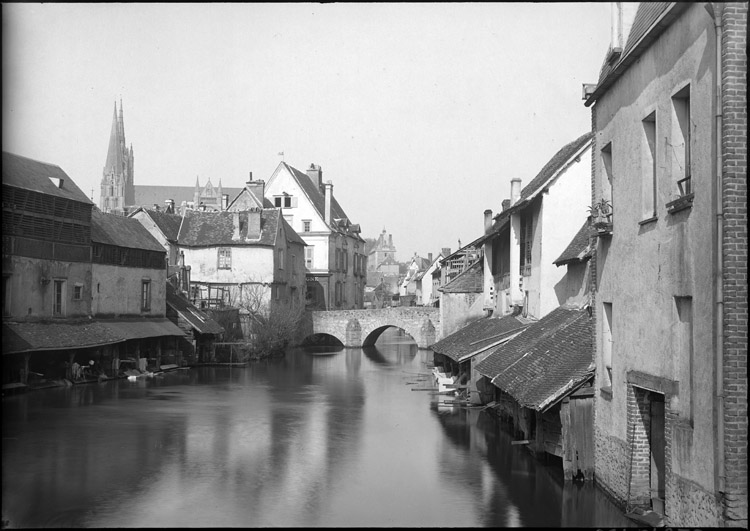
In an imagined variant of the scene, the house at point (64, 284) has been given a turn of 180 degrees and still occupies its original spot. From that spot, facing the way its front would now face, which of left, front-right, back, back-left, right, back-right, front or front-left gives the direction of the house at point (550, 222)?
back

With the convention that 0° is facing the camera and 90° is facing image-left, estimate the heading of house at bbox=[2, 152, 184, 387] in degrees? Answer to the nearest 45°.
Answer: approximately 315°

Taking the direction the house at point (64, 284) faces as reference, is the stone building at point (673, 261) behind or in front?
in front

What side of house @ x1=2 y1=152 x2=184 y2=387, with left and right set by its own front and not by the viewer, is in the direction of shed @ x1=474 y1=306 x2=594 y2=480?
front

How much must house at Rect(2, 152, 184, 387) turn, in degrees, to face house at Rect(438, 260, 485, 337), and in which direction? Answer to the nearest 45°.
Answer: approximately 45° to its left

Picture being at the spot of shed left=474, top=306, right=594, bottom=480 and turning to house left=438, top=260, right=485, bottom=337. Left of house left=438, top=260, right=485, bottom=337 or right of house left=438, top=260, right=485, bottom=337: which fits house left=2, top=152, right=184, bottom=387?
left
